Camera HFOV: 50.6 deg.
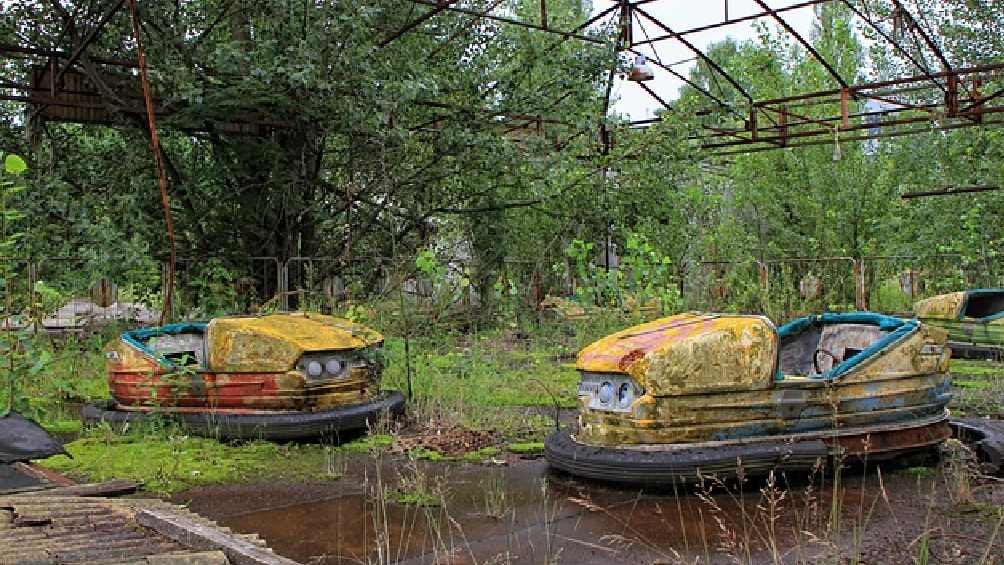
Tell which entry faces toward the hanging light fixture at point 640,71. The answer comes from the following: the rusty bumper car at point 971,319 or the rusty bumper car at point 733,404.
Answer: the rusty bumper car at point 971,319

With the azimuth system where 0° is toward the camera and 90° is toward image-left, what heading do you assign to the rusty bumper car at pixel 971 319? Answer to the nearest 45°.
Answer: approximately 90°

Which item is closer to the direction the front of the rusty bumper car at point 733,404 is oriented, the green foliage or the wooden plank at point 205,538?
the wooden plank

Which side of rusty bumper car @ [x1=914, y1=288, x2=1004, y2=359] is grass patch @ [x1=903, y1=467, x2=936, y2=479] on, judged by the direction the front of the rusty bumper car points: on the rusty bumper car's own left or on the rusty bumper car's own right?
on the rusty bumper car's own left

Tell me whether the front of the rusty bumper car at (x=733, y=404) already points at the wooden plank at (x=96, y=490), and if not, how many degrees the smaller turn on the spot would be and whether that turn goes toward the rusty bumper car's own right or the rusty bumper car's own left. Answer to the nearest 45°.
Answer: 0° — it already faces it

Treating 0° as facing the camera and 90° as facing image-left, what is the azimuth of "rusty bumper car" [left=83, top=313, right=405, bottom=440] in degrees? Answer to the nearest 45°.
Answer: approximately 315°

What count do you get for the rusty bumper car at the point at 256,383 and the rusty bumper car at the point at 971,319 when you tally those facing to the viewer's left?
1

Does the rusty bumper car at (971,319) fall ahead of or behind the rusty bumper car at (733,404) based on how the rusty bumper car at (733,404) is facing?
behind

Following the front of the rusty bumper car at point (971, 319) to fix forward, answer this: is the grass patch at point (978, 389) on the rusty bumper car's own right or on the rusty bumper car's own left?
on the rusty bumper car's own left

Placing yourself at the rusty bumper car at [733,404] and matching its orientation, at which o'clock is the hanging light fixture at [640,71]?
The hanging light fixture is roughly at 4 o'clock from the rusty bumper car.

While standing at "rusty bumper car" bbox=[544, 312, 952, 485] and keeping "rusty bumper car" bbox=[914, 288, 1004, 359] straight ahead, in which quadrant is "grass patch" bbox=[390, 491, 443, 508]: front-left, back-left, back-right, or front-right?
back-left

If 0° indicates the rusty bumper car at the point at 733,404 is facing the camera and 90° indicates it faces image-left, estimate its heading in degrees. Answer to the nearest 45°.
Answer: approximately 45°
